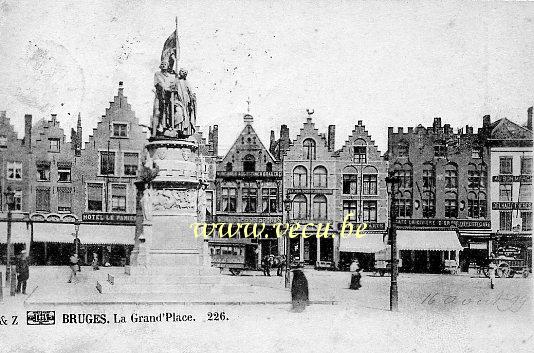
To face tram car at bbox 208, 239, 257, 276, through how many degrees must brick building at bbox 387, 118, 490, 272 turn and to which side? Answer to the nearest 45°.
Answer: approximately 90° to its right

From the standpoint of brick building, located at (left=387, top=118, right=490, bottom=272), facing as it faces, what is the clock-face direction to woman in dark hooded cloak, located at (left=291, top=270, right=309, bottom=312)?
The woman in dark hooded cloak is roughly at 1 o'clock from the brick building.

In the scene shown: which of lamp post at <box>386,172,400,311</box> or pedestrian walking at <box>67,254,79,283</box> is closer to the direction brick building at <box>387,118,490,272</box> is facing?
the lamp post

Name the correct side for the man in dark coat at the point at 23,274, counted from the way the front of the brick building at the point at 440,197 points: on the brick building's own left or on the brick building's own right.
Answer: on the brick building's own right

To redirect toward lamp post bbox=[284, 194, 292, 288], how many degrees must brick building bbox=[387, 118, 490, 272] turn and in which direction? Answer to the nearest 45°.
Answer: approximately 45° to its right

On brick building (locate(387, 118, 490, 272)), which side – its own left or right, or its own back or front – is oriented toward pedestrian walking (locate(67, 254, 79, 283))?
right

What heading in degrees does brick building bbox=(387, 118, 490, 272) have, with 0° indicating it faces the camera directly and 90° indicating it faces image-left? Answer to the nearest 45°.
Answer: approximately 0°
